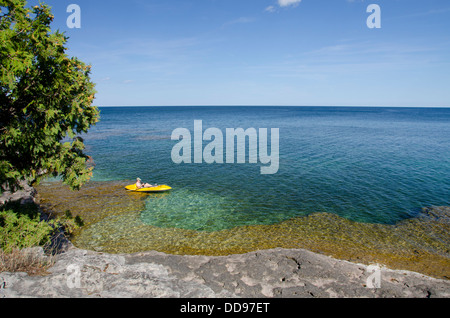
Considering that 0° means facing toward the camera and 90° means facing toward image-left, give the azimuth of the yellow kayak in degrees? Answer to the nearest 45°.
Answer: approximately 270°
